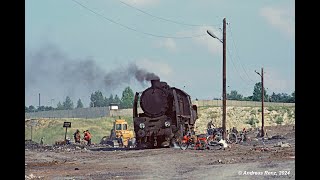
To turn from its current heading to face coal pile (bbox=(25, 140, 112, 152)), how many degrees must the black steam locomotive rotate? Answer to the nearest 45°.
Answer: approximately 90° to its right

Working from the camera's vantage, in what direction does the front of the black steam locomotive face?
facing the viewer and to the left of the viewer

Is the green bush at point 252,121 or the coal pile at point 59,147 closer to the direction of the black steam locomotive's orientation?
the coal pile
